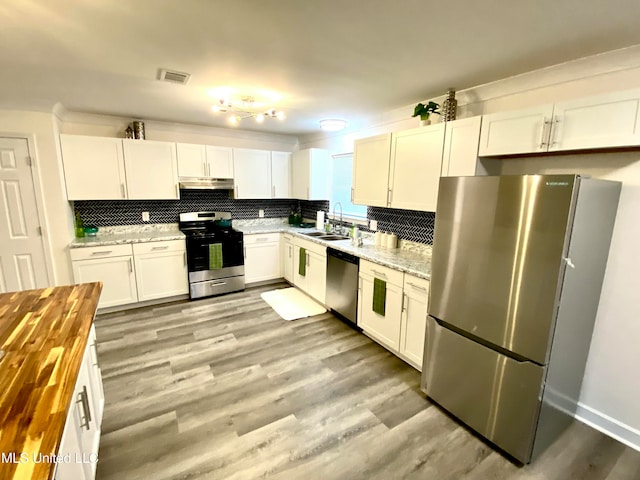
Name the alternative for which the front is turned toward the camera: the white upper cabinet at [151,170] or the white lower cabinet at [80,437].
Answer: the white upper cabinet

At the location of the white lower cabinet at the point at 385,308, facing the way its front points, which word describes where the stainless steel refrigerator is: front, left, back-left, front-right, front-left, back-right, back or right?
left

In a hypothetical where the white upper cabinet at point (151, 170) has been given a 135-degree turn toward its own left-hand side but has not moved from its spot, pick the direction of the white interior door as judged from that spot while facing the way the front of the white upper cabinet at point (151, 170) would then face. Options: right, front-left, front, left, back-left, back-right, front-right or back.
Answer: back-left

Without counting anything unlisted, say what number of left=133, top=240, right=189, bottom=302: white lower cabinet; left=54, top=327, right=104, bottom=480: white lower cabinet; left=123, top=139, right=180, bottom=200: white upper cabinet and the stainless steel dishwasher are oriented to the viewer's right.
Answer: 1

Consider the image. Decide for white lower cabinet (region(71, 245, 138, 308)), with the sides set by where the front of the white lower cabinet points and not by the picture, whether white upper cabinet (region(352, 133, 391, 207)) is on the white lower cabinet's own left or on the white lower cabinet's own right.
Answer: on the white lower cabinet's own left

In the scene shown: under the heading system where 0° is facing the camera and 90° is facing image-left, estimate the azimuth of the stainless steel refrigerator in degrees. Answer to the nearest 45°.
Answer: approximately 45°

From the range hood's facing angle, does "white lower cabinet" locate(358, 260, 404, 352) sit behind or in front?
in front

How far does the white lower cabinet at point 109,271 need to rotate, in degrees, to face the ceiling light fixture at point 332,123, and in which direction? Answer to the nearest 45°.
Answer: approximately 45° to its left

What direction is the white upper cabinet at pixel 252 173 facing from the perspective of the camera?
toward the camera

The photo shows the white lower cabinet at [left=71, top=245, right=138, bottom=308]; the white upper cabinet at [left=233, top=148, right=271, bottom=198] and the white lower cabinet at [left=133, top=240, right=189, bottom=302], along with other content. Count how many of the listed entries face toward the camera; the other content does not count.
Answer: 3

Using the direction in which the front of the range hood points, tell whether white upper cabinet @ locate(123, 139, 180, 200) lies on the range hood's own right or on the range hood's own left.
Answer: on the range hood's own right

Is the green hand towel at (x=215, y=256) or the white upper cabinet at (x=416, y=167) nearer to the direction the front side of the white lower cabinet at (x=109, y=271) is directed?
the white upper cabinet

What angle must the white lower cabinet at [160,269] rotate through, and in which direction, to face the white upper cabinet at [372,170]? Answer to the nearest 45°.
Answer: approximately 45° to its left

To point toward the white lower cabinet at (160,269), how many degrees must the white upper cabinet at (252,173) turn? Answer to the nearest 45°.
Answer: approximately 45° to its right

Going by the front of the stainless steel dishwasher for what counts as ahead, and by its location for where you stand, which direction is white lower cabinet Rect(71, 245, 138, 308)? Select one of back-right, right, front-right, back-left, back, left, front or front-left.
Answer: front-right

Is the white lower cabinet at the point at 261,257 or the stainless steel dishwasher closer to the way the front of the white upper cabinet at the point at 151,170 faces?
the stainless steel dishwasher

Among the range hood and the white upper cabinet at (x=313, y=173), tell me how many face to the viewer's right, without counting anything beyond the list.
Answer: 0

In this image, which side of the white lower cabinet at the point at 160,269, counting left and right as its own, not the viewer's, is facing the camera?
front

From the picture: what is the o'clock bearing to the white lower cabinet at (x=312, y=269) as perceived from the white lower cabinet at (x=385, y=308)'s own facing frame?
the white lower cabinet at (x=312, y=269) is roughly at 3 o'clock from the white lower cabinet at (x=385, y=308).

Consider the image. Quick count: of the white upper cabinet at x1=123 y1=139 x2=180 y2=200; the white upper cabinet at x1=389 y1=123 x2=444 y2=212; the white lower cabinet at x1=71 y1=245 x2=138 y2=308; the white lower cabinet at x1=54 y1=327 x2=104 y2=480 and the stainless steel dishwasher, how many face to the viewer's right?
1
